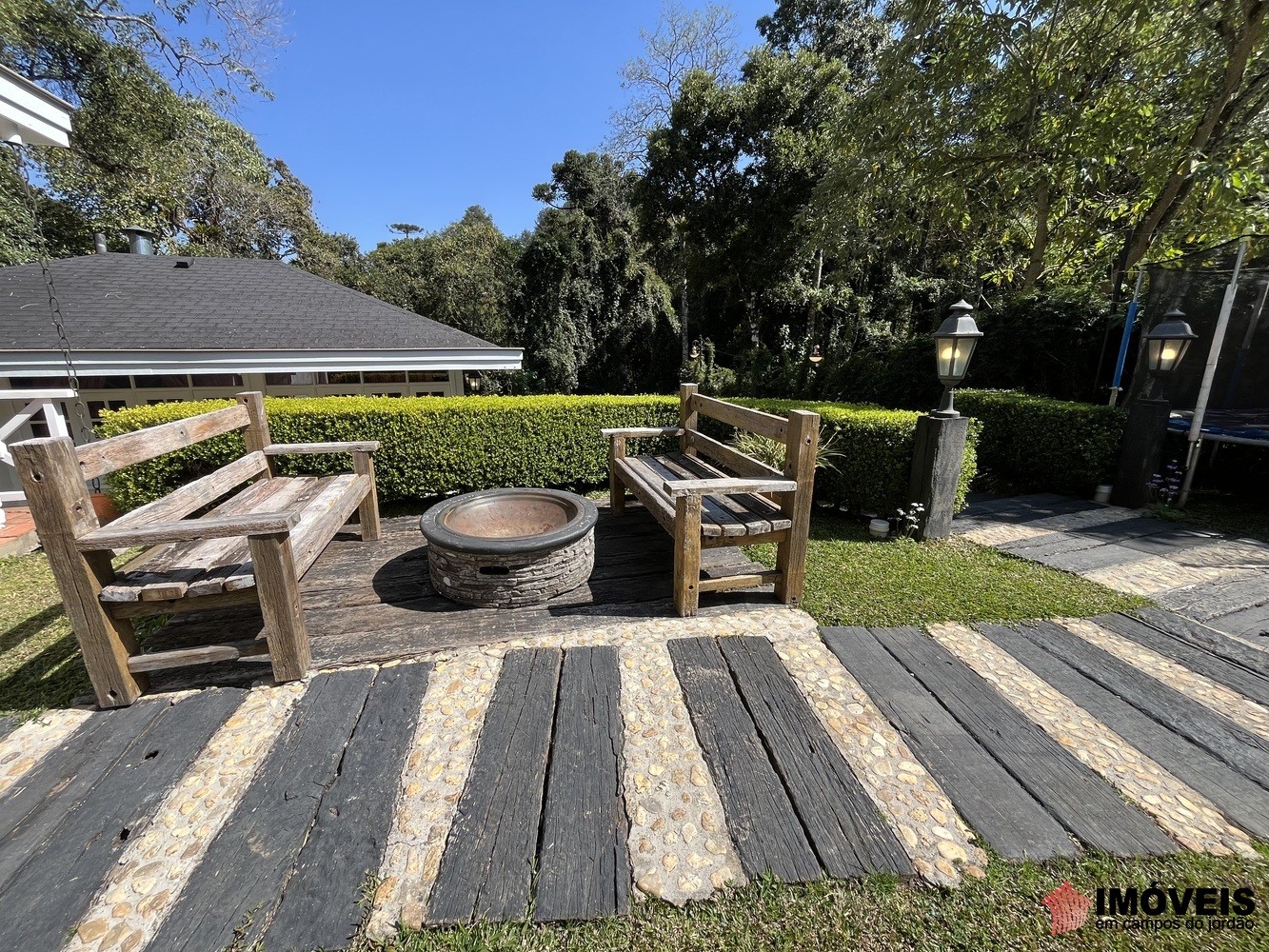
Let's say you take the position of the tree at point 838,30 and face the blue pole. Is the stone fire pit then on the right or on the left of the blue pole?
right

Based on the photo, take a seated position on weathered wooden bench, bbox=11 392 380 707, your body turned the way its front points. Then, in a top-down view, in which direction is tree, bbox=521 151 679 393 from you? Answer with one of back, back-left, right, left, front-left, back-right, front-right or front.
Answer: front-left

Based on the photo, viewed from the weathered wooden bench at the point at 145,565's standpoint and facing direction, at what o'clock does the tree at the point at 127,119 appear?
The tree is roughly at 9 o'clock from the weathered wooden bench.

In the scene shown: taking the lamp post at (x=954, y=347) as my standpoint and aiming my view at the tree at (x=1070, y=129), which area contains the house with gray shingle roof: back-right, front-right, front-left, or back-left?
back-left

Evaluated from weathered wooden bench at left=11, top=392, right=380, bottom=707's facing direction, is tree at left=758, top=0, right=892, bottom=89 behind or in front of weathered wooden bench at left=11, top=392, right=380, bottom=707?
in front

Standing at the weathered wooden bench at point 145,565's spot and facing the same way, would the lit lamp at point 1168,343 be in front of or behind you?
in front

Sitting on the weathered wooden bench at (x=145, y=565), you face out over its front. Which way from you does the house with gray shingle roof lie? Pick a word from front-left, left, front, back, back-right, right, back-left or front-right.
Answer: left

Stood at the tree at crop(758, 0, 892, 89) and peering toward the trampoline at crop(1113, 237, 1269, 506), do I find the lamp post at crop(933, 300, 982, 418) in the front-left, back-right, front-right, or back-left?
front-right

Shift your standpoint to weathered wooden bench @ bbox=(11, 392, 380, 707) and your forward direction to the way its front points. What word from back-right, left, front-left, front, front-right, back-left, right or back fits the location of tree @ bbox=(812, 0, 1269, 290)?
front

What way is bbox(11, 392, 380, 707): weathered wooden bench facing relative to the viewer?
to the viewer's right

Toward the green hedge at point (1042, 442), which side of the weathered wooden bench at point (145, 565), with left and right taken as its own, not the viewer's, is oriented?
front

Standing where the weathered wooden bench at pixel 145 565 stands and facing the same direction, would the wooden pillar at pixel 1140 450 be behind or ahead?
ahead

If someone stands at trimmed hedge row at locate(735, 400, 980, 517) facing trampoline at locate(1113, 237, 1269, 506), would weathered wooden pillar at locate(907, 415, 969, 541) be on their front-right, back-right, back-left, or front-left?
front-right
